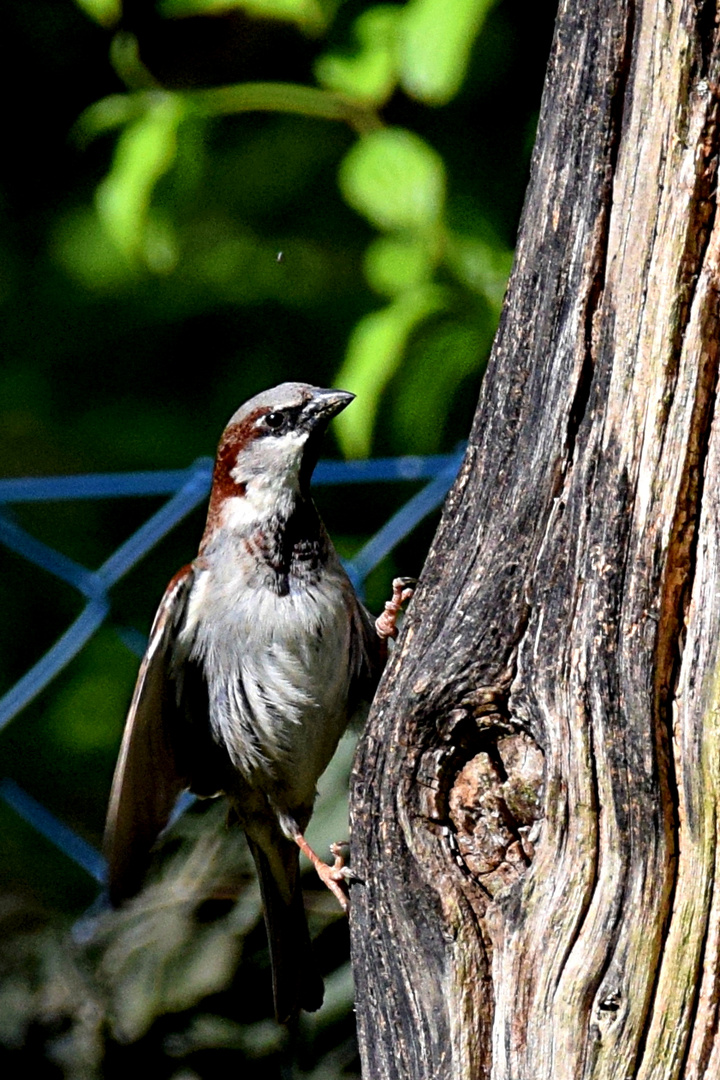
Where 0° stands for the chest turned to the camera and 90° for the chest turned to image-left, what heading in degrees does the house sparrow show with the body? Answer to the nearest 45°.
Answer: approximately 315°
